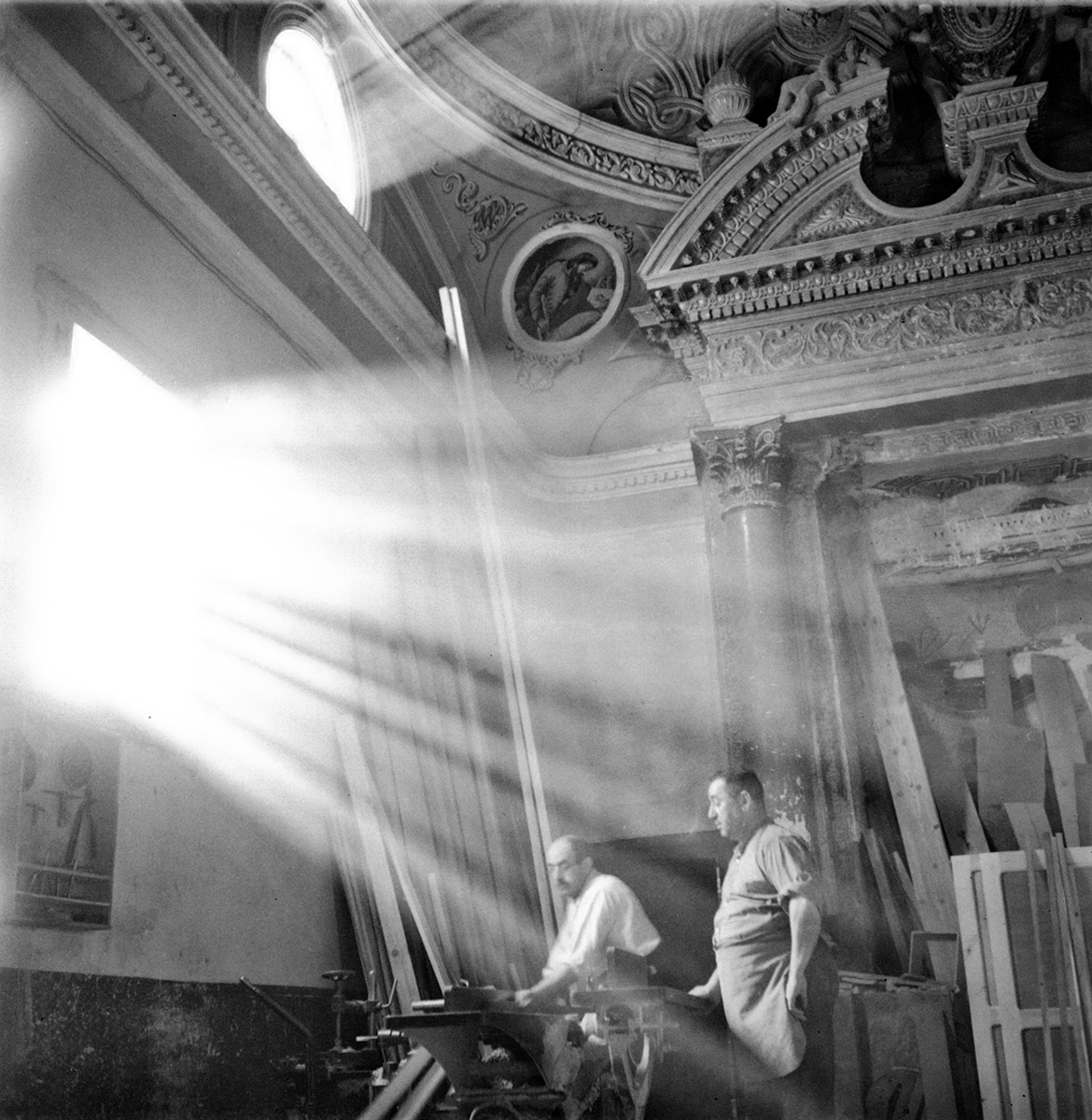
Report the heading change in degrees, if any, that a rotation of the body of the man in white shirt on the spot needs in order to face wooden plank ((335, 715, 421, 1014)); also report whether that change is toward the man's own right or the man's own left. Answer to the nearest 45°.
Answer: approximately 90° to the man's own right

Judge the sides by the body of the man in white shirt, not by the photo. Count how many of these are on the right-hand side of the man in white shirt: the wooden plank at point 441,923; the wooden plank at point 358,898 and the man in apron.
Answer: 2

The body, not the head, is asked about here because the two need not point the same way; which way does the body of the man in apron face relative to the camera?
to the viewer's left

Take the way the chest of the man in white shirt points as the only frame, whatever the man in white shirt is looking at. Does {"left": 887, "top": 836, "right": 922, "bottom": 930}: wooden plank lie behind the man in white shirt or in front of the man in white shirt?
behind

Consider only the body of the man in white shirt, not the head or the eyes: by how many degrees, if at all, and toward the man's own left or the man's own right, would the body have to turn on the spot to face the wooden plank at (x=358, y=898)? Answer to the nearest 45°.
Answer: approximately 90° to the man's own right

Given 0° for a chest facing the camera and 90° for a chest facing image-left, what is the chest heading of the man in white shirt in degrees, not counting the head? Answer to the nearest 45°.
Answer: approximately 45°

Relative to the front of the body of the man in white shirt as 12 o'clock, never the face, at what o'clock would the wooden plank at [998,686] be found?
The wooden plank is roughly at 6 o'clock from the man in white shirt.

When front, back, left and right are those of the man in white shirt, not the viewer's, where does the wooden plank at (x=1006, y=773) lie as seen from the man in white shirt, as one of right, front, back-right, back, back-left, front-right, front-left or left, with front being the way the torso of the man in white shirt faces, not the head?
back
